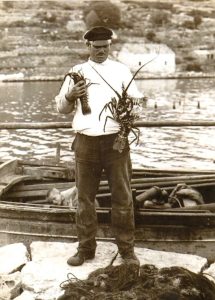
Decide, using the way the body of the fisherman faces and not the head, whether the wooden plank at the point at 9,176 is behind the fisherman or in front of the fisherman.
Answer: behind

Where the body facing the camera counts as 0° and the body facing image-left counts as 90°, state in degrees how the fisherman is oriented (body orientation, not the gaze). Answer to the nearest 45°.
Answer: approximately 0°
